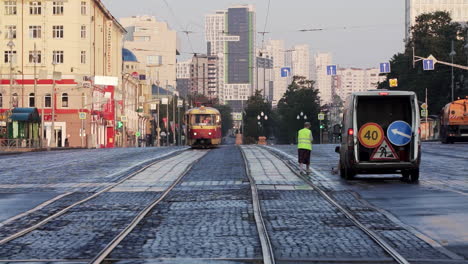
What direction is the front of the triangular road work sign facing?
toward the camera

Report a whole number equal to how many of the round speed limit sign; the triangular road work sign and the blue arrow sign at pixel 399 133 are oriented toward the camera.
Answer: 3

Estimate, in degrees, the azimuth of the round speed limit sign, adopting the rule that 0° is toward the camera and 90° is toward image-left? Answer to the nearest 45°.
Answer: approximately 0°

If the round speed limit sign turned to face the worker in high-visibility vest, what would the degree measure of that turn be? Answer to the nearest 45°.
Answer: approximately 135° to its right

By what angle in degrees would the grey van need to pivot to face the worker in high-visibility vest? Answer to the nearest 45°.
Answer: approximately 45° to its left

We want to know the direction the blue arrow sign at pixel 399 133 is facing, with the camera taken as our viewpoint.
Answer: facing the viewer

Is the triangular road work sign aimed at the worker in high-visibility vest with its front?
no

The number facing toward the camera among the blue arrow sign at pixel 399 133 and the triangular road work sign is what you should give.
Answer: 2

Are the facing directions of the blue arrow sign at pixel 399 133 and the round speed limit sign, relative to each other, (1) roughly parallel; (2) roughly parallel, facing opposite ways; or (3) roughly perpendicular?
roughly parallel

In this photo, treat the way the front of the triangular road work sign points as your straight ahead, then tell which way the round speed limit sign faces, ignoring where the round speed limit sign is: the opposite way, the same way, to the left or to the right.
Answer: the same way

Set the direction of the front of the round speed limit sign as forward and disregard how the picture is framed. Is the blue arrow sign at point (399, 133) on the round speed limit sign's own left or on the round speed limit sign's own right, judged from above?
on the round speed limit sign's own left

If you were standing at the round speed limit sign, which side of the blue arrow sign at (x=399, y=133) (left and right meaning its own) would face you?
right

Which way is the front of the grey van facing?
away from the camera
